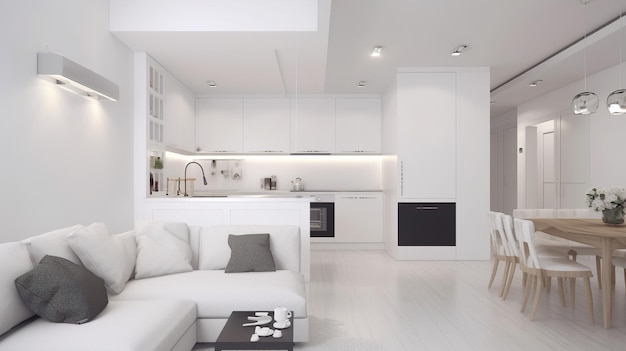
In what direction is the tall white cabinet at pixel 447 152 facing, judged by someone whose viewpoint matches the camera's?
facing the viewer

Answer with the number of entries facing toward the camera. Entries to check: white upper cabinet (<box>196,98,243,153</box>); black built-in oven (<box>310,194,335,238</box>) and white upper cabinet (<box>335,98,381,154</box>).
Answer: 3

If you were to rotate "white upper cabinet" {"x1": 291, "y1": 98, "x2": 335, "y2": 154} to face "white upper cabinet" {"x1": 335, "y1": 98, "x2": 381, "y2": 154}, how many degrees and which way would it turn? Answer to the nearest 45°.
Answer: approximately 90° to its left

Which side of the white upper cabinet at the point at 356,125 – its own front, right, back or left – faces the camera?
front

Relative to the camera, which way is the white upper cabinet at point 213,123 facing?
toward the camera

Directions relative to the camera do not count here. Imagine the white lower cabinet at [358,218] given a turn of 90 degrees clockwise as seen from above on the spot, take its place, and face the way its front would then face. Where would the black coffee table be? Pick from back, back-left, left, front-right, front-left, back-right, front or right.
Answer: left

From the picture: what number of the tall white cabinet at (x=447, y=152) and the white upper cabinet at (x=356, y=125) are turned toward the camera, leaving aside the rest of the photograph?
2

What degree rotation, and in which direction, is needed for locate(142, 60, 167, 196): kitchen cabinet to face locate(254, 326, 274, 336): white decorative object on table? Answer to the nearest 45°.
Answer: approximately 45° to its right

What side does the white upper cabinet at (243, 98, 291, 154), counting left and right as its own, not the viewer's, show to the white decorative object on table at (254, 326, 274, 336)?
front

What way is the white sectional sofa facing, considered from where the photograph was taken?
facing the viewer and to the right of the viewer

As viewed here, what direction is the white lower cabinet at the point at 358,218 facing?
toward the camera
